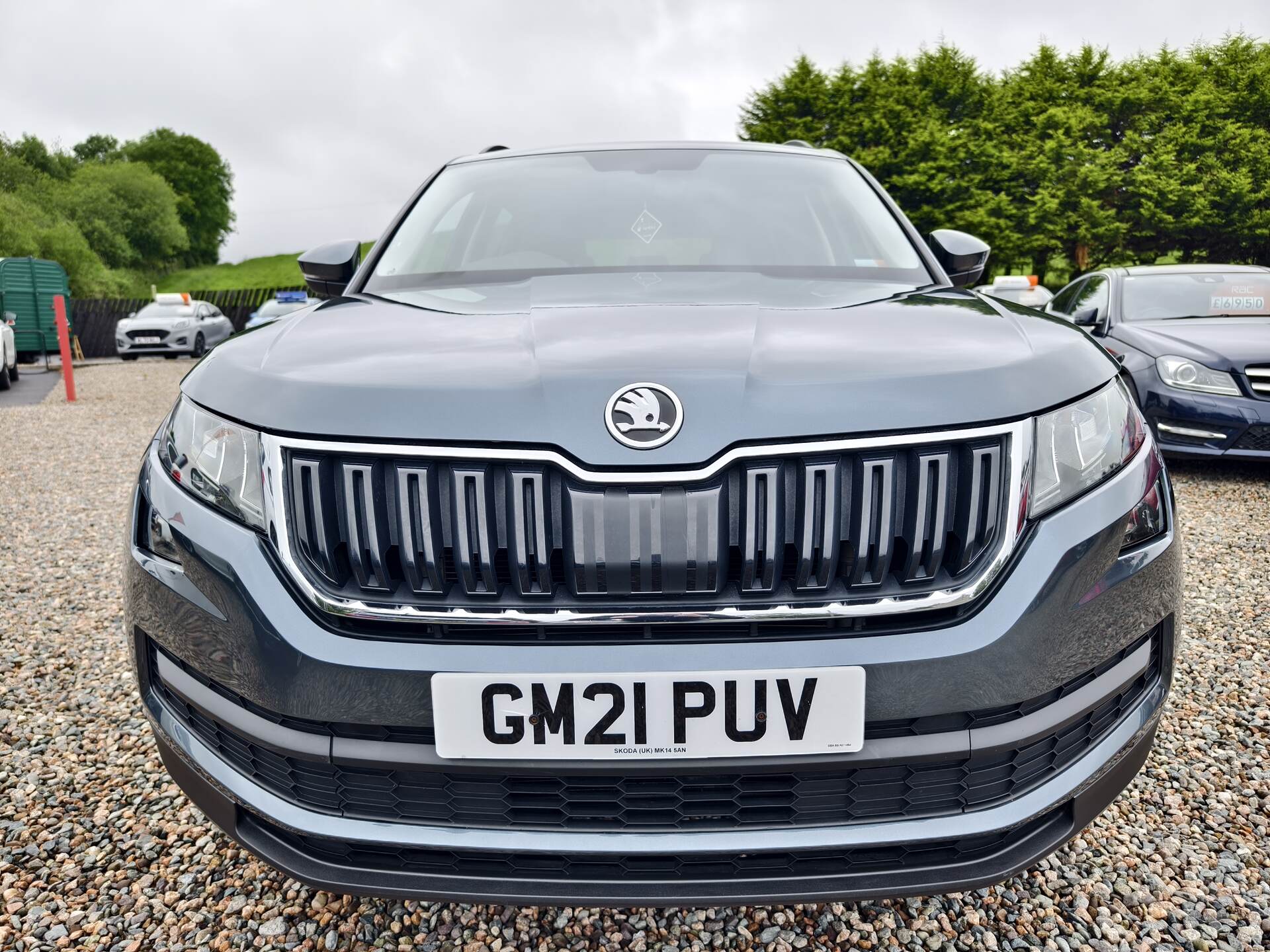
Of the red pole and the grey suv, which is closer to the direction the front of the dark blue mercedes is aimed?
the grey suv

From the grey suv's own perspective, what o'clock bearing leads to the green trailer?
The green trailer is roughly at 5 o'clock from the grey suv.

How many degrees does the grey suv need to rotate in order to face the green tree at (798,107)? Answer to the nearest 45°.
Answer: approximately 180°

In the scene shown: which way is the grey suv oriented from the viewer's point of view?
toward the camera

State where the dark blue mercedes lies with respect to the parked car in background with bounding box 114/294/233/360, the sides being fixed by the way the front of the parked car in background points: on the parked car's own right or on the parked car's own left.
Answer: on the parked car's own left

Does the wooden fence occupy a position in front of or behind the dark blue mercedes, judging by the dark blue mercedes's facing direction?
behind

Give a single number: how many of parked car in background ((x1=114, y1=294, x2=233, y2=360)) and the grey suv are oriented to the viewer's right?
0

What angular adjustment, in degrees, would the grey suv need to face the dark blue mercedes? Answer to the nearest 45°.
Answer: approximately 135° to its left

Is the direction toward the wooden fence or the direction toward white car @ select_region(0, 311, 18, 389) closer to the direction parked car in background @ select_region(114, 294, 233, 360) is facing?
the white car

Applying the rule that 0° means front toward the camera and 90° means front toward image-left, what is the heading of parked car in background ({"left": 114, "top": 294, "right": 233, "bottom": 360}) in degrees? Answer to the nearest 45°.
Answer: approximately 45°

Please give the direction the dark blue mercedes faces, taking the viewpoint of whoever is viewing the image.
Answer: facing the viewer and to the right of the viewer
